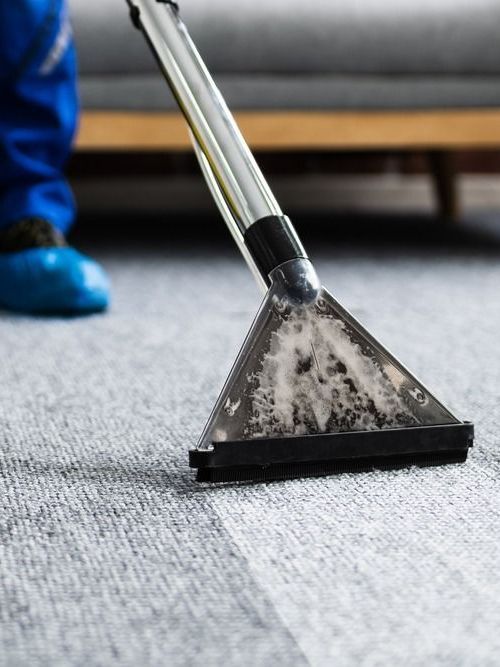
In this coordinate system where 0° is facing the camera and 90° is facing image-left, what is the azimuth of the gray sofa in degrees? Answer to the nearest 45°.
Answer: approximately 0°
